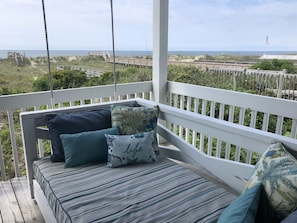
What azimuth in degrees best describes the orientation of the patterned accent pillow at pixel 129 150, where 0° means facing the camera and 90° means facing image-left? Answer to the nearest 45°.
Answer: approximately 0°

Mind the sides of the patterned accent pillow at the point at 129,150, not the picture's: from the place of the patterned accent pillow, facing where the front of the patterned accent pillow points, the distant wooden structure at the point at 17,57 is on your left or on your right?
on your right

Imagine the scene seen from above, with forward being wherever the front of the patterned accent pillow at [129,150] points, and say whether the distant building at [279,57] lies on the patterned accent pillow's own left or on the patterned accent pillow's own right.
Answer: on the patterned accent pillow's own left

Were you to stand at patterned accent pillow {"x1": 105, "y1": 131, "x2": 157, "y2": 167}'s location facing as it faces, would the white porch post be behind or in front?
behind

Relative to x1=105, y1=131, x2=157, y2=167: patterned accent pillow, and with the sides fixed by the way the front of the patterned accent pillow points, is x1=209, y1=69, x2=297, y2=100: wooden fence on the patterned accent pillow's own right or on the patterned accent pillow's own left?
on the patterned accent pillow's own left

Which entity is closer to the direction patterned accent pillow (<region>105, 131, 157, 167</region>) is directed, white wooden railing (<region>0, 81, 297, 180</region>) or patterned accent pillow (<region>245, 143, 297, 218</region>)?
the patterned accent pillow
